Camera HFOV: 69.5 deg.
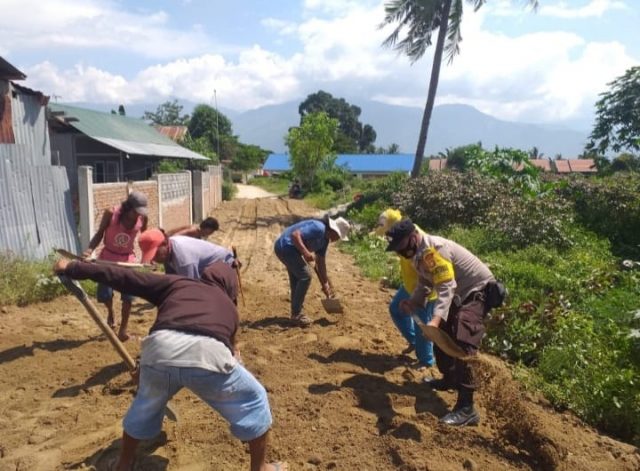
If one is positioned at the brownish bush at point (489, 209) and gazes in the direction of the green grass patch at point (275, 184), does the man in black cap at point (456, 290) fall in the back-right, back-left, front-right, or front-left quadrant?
back-left

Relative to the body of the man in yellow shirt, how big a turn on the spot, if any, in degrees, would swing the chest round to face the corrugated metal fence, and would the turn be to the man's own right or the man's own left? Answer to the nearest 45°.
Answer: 0° — they already face it

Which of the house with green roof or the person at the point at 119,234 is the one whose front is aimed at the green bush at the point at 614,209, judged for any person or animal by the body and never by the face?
the house with green roof

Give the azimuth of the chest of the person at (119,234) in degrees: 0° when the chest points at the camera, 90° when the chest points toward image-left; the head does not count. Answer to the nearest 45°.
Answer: approximately 0°

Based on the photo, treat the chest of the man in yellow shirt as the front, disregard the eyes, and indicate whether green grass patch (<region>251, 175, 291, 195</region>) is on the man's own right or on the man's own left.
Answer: on the man's own right

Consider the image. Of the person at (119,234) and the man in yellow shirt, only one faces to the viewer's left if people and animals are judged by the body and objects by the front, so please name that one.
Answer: the man in yellow shirt

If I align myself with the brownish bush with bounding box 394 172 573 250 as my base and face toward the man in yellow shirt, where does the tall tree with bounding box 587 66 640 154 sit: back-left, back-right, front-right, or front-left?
back-left

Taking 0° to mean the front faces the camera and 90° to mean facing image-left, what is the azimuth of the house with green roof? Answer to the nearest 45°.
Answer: approximately 315°

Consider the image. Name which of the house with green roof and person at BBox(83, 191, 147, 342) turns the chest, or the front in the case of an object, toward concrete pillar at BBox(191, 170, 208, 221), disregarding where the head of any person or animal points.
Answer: the house with green roof

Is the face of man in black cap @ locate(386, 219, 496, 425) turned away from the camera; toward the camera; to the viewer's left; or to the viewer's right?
to the viewer's left

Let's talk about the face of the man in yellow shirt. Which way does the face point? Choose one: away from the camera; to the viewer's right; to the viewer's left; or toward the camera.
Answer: to the viewer's left

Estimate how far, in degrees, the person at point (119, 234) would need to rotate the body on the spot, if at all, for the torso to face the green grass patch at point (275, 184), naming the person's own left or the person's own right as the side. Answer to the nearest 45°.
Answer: approximately 180°

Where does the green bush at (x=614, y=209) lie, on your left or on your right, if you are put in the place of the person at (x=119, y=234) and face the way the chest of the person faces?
on your left

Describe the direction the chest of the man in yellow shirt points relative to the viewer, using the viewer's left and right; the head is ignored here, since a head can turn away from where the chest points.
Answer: facing to the left of the viewer

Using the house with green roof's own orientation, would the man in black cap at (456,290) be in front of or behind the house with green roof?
in front

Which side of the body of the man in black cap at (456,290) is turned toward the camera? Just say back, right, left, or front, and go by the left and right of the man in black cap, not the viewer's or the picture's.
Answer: left

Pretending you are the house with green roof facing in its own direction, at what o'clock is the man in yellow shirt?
The man in yellow shirt is roughly at 1 o'clock from the house with green roof.
